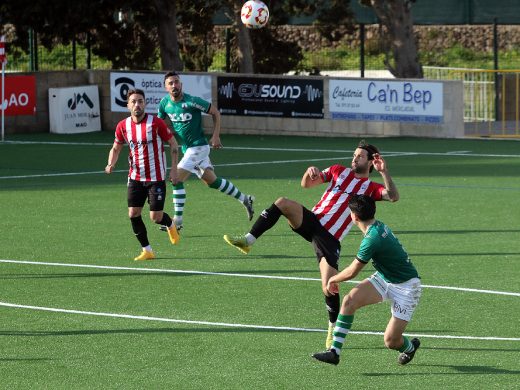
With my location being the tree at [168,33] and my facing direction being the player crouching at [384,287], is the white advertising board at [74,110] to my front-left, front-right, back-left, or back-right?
front-right

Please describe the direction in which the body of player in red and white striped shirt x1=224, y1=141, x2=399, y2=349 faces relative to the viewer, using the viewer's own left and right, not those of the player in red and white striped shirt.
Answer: facing the viewer and to the left of the viewer

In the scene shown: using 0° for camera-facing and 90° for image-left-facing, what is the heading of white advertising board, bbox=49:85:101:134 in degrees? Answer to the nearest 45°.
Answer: approximately 0°

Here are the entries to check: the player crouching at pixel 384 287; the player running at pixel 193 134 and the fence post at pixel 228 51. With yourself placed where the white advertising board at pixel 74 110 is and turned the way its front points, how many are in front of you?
2

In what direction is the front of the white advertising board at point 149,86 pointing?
toward the camera

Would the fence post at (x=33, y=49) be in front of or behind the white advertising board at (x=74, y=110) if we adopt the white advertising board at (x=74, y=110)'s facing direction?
behind

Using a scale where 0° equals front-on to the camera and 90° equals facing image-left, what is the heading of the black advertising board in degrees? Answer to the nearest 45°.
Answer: approximately 0°

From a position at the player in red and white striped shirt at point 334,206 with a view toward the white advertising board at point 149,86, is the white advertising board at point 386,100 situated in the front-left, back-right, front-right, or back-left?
front-right

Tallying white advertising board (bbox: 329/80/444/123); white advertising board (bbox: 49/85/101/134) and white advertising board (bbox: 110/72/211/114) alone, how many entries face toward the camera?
3

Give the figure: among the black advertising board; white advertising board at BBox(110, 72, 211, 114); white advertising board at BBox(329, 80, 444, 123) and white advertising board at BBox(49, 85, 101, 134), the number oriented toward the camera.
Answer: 4

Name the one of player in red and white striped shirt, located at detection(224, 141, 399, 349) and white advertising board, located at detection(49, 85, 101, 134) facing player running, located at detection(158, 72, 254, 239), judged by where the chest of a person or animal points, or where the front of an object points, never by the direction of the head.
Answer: the white advertising board

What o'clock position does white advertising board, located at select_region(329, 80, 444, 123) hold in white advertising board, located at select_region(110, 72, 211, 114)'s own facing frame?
white advertising board, located at select_region(329, 80, 444, 123) is roughly at 10 o'clock from white advertising board, located at select_region(110, 72, 211, 114).

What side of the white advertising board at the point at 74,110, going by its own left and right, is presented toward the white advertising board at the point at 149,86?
left
